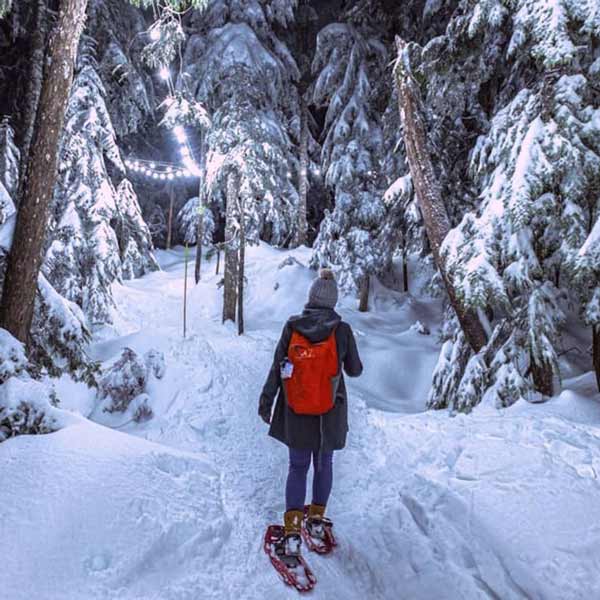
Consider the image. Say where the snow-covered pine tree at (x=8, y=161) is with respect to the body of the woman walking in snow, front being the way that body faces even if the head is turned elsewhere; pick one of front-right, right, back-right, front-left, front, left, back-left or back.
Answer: front-left

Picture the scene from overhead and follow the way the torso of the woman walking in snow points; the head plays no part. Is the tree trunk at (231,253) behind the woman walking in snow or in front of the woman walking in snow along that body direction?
in front

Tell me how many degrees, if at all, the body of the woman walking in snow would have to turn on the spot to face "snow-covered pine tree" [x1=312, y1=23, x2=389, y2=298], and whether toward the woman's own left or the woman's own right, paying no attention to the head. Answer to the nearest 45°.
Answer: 0° — they already face it

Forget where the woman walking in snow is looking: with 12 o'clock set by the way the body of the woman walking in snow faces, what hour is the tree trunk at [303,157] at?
The tree trunk is roughly at 12 o'clock from the woman walking in snow.

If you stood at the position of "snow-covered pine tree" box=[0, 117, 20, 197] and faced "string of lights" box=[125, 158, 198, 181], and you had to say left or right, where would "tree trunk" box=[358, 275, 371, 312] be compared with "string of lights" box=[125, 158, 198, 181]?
right

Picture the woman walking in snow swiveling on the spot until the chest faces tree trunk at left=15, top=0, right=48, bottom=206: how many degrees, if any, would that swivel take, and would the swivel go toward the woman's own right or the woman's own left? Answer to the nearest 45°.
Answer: approximately 45° to the woman's own left

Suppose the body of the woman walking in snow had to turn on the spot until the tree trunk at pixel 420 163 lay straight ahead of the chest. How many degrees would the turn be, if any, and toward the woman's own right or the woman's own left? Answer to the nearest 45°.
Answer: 0° — they already face it

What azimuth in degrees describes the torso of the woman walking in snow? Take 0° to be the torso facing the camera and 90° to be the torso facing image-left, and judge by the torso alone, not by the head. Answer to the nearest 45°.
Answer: approximately 180°

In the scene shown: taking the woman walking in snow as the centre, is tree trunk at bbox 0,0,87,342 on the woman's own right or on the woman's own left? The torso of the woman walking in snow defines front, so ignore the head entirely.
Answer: on the woman's own left

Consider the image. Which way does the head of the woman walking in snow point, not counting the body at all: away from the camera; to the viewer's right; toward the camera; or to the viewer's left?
away from the camera

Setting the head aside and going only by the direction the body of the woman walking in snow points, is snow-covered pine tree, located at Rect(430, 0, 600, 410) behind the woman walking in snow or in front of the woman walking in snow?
in front

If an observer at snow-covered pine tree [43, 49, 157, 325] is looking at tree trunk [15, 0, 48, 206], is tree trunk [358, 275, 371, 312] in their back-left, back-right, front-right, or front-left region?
back-left

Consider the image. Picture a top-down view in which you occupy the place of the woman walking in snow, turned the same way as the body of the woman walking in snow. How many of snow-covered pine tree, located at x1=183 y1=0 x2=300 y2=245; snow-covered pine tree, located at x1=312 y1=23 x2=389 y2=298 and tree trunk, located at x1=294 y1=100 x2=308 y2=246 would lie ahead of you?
3

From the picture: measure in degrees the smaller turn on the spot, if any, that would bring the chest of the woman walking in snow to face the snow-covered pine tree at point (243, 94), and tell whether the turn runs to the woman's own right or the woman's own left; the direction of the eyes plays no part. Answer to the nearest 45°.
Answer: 0° — they already face it
